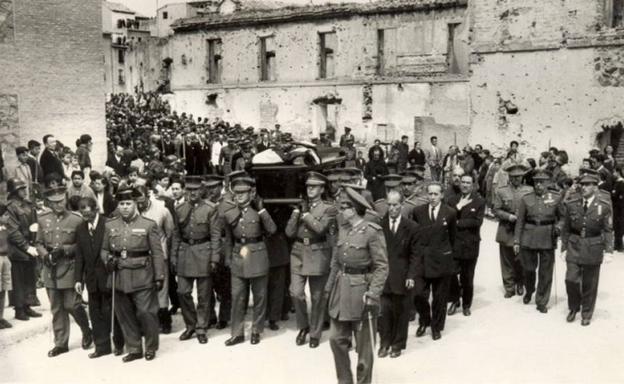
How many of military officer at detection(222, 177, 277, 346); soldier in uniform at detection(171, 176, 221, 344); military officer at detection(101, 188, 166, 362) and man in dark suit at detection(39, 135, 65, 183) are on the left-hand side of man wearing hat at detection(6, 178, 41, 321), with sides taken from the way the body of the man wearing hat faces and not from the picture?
1

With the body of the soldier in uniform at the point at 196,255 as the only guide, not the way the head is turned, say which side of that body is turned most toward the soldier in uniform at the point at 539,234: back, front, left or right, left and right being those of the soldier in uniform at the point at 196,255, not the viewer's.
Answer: left

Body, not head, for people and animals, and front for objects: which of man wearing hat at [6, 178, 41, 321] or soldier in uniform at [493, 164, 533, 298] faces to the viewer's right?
the man wearing hat

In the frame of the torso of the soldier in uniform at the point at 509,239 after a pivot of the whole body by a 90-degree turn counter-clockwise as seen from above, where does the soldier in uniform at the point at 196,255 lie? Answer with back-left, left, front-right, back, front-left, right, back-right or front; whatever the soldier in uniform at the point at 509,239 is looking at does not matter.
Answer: back-right

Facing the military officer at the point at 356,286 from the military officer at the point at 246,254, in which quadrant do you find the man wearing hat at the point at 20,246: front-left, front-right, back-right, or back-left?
back-right

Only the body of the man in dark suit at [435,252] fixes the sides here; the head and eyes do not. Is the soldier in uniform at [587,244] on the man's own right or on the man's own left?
on the man's own left

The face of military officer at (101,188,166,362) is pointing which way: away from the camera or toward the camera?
toward the camera

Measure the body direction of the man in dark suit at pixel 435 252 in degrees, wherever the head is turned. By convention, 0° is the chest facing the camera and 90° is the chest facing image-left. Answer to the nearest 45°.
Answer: approximately 0°

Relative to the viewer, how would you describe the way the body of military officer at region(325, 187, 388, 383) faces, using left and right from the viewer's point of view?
facing the viewer and to the left of the viewer

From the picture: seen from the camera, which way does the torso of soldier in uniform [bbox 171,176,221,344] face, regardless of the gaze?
toward the camera

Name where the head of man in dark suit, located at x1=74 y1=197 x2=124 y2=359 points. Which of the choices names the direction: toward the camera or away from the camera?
toward the camera

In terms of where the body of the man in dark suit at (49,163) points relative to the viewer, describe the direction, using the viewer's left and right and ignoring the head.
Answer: facing the viewer and to the right of the viewer
